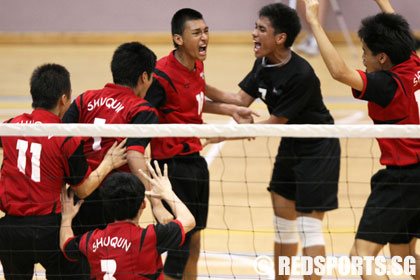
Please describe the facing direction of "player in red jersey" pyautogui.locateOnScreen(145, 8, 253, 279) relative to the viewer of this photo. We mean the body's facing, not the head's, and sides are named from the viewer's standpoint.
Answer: facing the viewer and to the right of the viewer

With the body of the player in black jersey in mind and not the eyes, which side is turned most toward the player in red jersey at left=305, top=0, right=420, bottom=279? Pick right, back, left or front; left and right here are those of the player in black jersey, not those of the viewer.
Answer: left

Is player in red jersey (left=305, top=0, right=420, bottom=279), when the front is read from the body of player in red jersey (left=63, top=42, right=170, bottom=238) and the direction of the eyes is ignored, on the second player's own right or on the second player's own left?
on the second player's own right

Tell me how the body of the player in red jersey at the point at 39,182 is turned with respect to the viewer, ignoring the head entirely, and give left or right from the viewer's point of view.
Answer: facing away from the viewer and to the right of the viewer

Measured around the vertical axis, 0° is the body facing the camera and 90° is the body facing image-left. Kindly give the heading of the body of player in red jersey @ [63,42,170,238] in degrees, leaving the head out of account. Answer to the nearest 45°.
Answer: approximately 225°

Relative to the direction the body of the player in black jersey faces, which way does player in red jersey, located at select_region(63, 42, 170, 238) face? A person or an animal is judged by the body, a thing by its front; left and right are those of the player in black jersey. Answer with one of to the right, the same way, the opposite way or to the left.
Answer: the opposite way

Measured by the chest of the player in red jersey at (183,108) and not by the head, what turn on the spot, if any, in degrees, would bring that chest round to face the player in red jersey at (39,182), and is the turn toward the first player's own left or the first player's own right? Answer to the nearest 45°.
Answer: approximately 90° to the first player's own right

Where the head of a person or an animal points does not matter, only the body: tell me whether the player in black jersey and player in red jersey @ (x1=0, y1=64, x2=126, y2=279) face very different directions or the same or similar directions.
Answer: very different directions

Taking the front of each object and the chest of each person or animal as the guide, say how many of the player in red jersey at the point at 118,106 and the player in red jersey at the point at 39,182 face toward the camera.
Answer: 0

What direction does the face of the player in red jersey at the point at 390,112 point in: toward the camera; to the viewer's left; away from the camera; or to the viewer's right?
to the viewer's left

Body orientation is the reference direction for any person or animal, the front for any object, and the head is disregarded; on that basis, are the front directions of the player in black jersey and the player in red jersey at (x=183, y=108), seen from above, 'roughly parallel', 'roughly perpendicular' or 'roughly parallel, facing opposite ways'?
roughly perpendicular

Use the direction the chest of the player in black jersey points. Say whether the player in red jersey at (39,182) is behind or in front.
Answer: in front

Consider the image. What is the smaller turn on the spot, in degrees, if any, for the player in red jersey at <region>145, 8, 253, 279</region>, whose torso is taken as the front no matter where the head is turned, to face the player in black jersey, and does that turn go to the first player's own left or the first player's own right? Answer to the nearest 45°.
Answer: approximately 45° to the first player's own left

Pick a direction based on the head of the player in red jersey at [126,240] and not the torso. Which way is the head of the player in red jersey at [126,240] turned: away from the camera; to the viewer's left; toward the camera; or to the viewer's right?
away from the camera

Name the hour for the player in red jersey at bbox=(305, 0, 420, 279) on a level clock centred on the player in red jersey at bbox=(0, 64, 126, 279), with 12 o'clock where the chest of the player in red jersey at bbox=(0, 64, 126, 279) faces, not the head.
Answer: the player in red jersey at bbox=(305, 0, 420, 279) is roughly at 2 o'clock from the player in red jersey at bbox=(0, 64, 126, 279).

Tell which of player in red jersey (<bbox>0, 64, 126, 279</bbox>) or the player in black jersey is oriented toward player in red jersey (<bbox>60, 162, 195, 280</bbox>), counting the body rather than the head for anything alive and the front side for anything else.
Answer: the player in black jersey

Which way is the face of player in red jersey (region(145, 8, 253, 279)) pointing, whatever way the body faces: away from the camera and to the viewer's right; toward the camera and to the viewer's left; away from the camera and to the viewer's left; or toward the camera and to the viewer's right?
toward the camera and to the viewer's right

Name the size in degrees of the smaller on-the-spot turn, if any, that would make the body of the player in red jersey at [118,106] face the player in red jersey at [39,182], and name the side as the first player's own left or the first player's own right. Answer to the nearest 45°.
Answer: approximately 135° to the first player's own left

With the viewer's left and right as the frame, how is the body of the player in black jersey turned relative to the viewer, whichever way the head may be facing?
facing the viewer and to the left of the viewer
